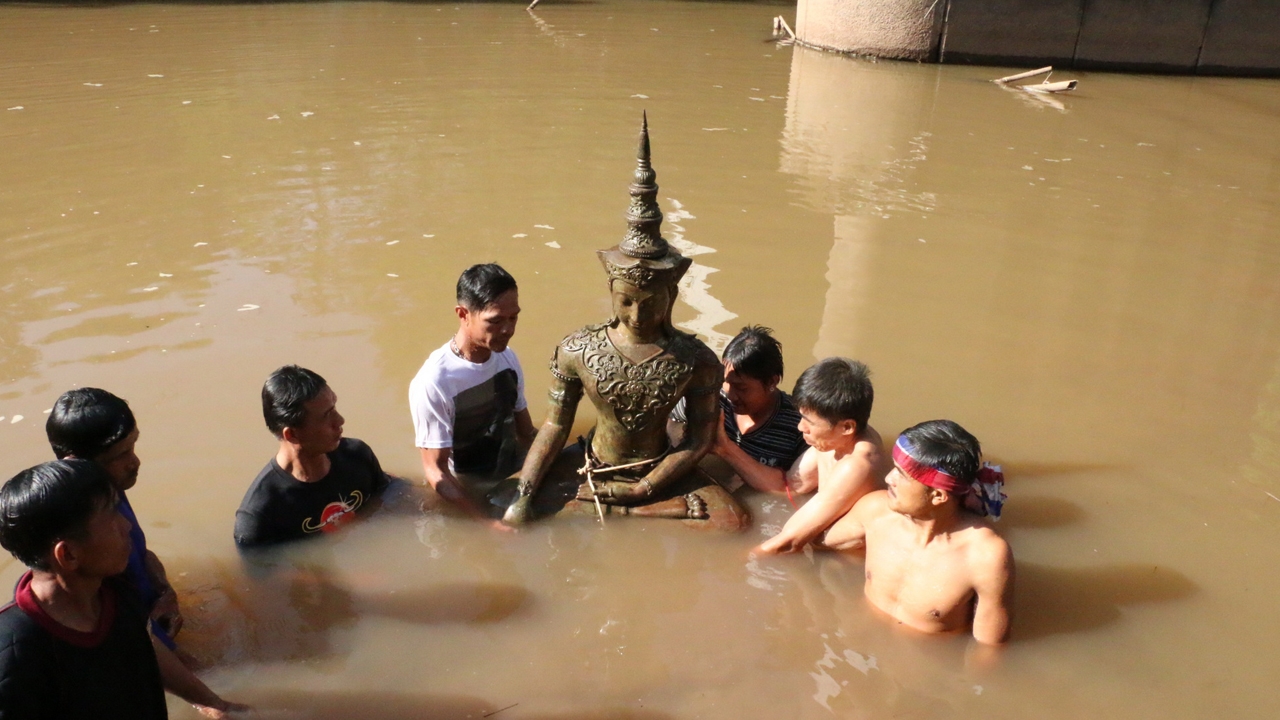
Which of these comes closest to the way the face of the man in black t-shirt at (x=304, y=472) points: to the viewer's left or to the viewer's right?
to the viewer's right

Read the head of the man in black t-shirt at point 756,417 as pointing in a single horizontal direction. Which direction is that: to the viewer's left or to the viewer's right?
to the viewer's left

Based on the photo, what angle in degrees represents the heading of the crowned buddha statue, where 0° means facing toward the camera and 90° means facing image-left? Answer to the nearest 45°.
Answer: approximately 0°

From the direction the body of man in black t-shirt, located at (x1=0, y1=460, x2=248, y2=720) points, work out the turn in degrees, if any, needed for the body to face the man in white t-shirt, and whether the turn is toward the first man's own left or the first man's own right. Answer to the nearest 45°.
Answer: approximately 90° to the first man's own left

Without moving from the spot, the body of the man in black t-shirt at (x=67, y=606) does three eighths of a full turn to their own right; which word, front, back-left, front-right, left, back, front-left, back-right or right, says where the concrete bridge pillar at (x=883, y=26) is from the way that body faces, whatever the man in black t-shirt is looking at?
back-right

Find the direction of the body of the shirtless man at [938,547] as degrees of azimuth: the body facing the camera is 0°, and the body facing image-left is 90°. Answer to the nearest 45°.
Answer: approximately 45°

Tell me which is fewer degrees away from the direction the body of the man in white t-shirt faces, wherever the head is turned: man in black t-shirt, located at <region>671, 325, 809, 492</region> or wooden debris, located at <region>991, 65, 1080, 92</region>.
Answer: the man in black t-shirt

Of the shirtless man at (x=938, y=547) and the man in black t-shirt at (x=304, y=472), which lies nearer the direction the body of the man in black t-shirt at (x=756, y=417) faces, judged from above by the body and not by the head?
the man in black t-shirt

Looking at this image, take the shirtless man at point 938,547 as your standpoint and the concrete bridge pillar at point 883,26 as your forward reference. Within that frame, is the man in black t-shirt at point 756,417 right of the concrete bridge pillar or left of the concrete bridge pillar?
left

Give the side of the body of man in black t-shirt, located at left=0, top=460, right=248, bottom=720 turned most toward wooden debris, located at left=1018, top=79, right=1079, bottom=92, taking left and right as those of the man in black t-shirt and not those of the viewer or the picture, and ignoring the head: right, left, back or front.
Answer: left

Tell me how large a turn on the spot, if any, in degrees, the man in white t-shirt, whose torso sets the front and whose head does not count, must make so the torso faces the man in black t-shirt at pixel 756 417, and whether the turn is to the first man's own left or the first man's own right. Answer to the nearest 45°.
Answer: approximately 45° to the first man's own left

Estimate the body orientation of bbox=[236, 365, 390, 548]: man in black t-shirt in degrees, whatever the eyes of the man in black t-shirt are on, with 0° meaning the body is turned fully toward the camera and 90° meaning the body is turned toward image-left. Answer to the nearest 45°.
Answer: approximately 315°

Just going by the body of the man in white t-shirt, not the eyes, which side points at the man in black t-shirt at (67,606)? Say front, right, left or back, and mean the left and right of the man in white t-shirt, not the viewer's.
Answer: right
